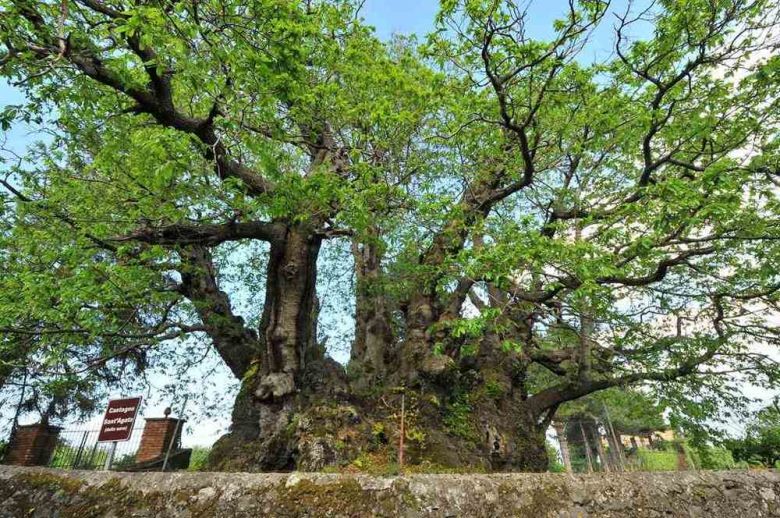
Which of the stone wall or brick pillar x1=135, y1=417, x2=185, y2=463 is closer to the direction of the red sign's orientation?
the stone wall

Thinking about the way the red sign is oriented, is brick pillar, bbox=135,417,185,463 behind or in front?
behind

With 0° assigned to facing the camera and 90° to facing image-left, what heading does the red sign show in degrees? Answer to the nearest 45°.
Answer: approximately 0°

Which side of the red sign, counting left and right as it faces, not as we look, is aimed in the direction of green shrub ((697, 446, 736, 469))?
left

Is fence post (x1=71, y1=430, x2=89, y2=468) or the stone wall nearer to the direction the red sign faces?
the stone wall

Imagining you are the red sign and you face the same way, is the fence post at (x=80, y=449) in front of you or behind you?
behind
